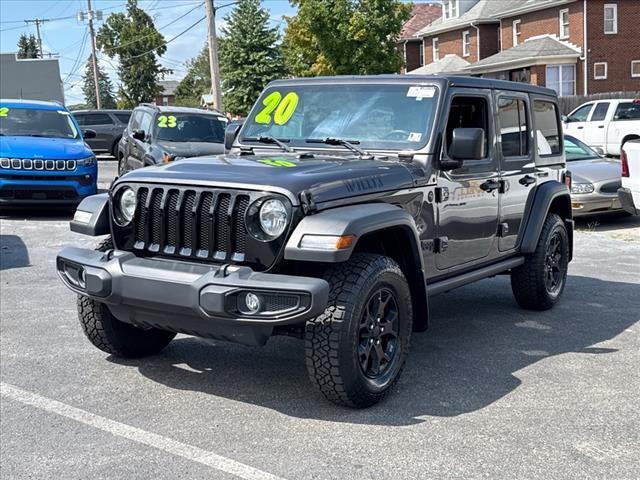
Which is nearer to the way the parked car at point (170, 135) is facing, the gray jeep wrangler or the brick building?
the gray jeep wrangler

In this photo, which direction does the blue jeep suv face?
toward the camera

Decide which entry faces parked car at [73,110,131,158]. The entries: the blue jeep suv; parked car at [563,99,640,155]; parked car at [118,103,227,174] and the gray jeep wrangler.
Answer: parked car at [563,99,640,155]

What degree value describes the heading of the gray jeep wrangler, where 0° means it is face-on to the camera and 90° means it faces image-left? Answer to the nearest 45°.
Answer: approximately 45°

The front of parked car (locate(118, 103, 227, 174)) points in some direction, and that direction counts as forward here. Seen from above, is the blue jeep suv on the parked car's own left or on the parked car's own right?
on the parked car's own right

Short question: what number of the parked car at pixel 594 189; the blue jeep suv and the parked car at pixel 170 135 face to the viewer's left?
0

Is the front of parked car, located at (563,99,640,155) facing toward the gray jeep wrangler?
no

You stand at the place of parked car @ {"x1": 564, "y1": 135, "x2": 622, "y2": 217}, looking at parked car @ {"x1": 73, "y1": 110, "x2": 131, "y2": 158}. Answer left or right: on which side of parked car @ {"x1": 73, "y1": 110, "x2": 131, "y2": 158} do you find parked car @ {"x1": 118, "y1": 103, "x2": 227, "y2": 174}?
left

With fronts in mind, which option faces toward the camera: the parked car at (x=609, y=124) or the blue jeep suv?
the blue jeep suv

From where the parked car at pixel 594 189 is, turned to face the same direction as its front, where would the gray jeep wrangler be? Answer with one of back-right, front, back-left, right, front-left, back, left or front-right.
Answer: front-right

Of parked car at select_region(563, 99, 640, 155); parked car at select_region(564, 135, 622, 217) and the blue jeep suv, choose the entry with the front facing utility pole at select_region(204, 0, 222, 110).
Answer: parked car at select_region(563, 99, 640, 155)

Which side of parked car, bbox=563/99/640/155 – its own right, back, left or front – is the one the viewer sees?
left

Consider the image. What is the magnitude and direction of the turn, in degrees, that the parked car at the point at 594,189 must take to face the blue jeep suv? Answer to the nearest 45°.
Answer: approximately 135° to its right

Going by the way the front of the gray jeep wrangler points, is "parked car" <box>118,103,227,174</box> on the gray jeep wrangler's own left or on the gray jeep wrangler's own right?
on the gray jeep wrangler's own right

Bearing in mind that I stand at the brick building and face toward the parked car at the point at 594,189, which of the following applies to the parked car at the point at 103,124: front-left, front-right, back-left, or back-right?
front-right

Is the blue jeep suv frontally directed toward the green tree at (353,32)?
no

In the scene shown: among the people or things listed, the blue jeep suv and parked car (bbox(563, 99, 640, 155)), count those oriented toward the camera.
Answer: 1

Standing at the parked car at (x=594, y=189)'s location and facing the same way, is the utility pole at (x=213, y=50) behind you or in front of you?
behind

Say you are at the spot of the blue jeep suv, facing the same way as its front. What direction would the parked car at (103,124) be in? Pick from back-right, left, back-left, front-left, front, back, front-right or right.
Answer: back

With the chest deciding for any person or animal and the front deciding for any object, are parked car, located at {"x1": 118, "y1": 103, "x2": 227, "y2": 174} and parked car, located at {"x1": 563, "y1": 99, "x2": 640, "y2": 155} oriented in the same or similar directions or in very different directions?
very different directions
